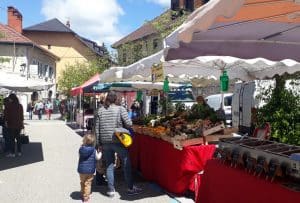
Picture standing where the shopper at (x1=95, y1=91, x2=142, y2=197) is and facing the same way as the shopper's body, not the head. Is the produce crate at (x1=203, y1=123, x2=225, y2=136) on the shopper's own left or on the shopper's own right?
on the shopper's own right

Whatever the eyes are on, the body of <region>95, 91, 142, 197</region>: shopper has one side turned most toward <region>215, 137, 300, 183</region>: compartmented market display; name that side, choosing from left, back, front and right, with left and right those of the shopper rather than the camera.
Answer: right

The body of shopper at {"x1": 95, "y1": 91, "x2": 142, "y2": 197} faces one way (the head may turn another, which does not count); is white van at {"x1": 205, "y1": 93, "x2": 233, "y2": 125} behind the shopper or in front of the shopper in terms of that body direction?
in front

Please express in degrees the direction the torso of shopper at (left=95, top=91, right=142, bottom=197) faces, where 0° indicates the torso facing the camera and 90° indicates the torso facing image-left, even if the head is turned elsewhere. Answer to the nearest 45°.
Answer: approximately 225°

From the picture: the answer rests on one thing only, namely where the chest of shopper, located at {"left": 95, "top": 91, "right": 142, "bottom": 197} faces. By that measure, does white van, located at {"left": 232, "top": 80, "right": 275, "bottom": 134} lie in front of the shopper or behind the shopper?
in front

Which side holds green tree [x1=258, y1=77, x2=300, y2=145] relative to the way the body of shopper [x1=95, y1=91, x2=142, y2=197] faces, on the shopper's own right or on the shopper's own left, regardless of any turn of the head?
on the shopper's own right

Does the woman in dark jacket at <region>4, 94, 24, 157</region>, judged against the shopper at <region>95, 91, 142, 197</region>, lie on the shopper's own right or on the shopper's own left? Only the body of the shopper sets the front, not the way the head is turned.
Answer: on the shopper's own left
